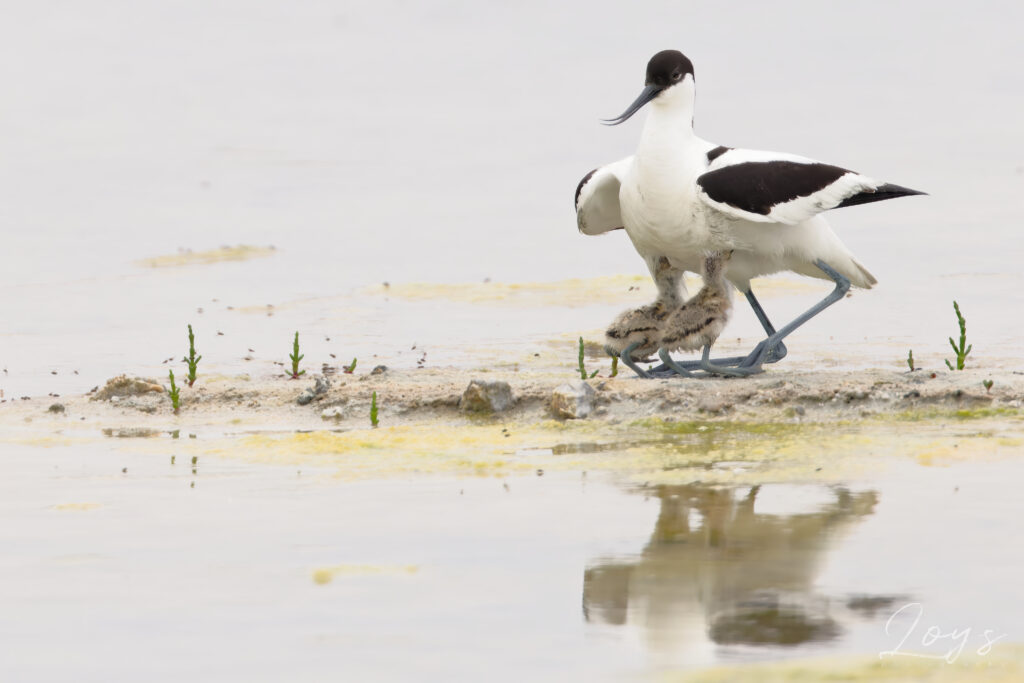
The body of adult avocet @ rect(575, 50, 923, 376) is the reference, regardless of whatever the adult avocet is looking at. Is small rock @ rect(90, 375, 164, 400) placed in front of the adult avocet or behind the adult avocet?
in front

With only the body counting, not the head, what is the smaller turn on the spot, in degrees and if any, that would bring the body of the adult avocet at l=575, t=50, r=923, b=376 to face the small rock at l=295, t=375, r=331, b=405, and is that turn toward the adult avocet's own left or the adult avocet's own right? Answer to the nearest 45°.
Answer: approximately 45° to the adult avocet's own right

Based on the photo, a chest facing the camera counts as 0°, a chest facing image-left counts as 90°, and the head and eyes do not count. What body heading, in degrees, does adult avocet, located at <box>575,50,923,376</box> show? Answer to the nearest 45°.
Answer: approximately 45°

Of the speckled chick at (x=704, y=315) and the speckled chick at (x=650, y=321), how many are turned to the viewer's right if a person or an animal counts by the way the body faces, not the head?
2

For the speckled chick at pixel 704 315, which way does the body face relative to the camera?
to the viewer's right

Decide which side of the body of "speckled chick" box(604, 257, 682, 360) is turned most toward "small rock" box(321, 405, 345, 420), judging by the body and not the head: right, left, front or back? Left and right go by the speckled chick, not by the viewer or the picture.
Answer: back

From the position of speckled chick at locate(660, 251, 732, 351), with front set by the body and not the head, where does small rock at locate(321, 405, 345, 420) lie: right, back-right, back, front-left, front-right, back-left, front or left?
back

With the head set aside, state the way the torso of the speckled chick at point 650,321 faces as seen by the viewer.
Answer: to the viewer's right

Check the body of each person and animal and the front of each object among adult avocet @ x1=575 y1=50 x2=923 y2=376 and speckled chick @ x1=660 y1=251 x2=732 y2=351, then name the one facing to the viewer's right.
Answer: the speckled chick
